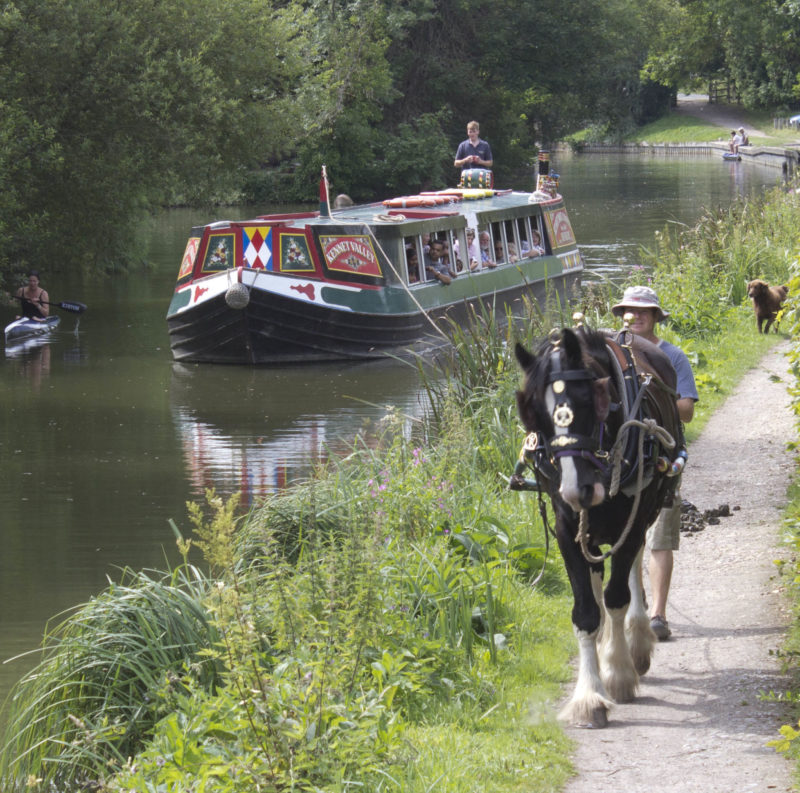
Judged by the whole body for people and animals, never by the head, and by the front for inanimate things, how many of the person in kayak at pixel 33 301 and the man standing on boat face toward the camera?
2

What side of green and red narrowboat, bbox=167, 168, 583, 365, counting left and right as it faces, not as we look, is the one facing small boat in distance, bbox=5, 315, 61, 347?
right

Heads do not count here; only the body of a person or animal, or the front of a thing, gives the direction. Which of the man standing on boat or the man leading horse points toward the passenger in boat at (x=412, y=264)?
the man standing on boat

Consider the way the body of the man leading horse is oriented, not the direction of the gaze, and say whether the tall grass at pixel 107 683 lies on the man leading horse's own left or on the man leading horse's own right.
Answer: on the man leading horse's own right

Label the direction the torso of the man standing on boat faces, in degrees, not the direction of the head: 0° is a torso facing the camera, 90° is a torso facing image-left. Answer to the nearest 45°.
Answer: approximately 0°

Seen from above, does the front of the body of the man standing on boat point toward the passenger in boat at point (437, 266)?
yes

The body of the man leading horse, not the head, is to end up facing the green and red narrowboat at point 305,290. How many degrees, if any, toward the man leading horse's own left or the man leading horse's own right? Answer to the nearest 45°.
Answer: approximately 180°

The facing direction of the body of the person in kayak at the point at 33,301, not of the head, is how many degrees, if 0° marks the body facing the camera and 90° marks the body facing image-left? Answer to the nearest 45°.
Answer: approximately 0°

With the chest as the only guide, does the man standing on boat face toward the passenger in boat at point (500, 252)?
yes
